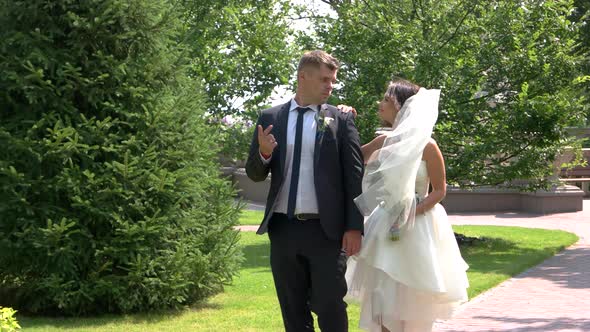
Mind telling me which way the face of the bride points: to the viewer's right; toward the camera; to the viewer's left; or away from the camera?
to the viewer's left

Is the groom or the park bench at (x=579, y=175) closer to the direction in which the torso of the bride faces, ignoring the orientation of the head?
the groom

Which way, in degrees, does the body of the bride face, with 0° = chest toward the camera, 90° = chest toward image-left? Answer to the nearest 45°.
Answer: approximately 45°

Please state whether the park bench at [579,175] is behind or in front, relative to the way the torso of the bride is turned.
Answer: behind

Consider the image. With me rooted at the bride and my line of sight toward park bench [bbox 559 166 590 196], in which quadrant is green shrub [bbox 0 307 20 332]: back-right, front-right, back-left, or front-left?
back-left

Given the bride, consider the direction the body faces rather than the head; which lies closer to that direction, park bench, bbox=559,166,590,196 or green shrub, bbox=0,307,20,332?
the green shrub

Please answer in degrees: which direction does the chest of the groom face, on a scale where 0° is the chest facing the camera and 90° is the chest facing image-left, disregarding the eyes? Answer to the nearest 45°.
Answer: approximately 0°

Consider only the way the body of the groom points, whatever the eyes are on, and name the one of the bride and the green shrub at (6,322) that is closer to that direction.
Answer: the green shrub

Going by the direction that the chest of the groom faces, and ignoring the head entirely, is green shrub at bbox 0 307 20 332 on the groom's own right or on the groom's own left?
on the groom's own right
